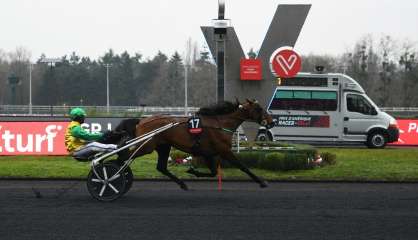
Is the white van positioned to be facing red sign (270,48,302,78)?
no

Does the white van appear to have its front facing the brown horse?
no

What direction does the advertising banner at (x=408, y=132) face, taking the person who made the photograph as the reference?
facing the viewer

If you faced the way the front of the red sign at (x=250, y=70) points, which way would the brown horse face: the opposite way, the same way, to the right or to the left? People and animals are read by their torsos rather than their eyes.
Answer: to the left

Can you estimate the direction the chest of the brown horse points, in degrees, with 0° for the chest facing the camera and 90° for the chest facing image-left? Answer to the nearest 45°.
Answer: approximately 270°

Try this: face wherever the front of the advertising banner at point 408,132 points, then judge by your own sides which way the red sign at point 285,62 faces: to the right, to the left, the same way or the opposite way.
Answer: the same way

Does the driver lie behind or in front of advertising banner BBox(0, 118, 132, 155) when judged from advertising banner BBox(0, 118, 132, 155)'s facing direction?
in front

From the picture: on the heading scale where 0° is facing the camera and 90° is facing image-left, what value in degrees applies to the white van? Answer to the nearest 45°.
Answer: approximately 270°

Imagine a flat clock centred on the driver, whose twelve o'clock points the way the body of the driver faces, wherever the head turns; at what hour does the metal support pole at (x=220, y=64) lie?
The metal support pole is roughly at 10 o'clock from the driver.

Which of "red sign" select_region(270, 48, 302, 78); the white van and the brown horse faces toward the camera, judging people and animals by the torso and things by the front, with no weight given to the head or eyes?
the red sign

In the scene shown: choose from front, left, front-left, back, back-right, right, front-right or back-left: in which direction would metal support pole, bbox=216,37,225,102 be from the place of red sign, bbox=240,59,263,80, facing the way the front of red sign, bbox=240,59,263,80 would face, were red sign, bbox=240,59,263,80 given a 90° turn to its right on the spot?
front-left

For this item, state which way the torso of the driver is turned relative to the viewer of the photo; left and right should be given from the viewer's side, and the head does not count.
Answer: facing to the right of the viewer

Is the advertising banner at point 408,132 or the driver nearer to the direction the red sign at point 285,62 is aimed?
the driver

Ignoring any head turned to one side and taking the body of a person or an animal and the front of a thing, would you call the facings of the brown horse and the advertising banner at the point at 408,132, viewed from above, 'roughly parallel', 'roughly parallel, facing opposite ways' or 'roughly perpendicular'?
roughly perpendicular

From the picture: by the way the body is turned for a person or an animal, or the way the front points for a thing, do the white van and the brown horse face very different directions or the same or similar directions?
same or similar directions

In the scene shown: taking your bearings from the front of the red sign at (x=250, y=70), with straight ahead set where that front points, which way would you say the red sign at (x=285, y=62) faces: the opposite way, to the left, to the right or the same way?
the same way

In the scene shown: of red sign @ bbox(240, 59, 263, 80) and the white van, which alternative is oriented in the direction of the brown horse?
the red sign

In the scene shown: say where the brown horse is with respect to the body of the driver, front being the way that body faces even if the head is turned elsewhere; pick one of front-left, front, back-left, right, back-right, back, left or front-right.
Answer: front

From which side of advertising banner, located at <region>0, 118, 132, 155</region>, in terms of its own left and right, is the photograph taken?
front
